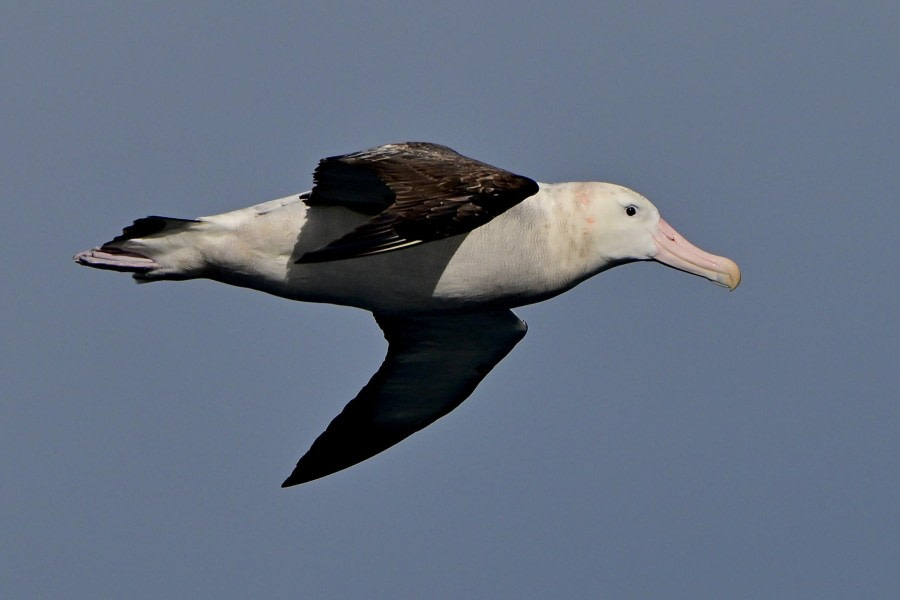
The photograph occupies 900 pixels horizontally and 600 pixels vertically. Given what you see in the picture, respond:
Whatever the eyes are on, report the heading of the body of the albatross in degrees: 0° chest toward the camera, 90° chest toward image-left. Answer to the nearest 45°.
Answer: approximately 270°
